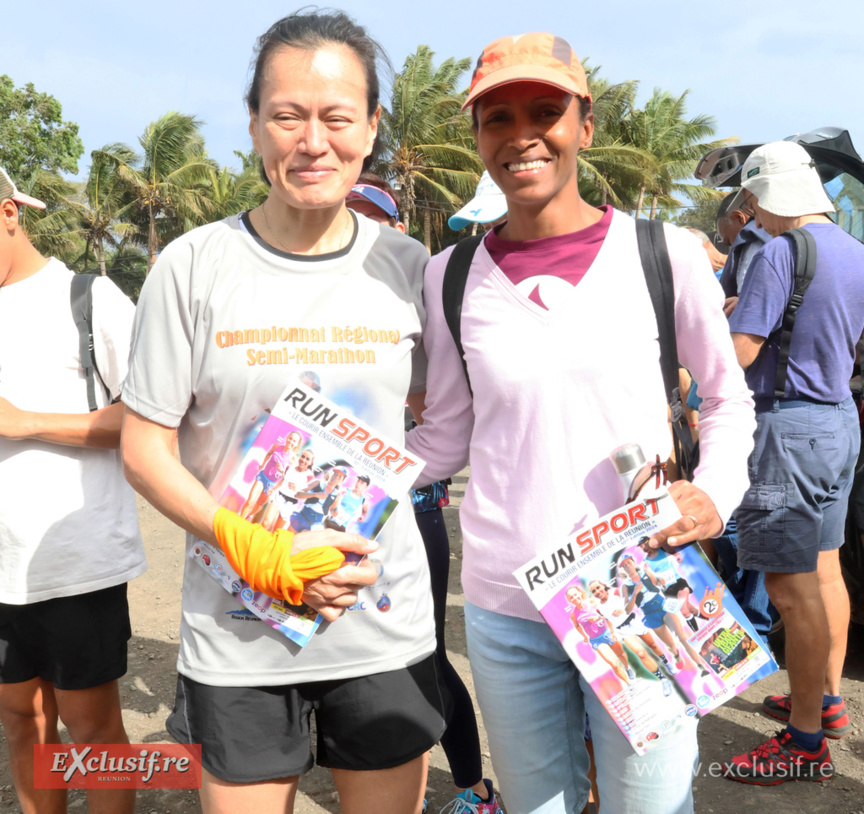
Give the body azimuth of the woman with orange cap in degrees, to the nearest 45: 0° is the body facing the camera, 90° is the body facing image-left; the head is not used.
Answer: approximately 0°

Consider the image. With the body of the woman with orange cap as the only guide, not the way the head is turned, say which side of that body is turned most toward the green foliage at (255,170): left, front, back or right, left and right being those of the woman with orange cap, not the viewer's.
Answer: back

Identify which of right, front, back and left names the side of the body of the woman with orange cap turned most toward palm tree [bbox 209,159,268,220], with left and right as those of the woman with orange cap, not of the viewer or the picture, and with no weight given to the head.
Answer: back

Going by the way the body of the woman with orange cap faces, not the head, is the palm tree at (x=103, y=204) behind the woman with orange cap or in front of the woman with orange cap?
behind

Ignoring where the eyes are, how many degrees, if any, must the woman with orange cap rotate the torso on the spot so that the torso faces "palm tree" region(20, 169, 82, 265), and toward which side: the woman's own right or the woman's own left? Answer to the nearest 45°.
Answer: approximately 135° to the woman's own right

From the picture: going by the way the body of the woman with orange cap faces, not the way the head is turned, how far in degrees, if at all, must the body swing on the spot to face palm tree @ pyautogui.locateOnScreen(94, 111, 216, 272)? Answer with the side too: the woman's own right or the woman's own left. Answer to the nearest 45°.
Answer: approximately 135° to the woman's own right

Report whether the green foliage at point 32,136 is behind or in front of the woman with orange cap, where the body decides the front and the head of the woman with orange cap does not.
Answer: behind

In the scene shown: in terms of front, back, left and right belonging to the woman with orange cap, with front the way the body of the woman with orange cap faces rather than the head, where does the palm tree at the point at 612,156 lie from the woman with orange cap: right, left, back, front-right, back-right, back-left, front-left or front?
back

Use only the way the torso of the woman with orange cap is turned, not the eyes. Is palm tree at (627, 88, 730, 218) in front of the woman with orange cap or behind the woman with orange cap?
behind

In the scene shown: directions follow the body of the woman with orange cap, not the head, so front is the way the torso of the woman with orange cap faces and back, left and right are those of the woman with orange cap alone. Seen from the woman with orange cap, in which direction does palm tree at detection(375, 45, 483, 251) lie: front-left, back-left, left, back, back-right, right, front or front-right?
back
